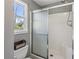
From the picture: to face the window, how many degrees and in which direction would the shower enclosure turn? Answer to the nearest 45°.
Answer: approximately 45° to its right

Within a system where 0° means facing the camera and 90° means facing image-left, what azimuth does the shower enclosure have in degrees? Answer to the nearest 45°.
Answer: approximately 45°
